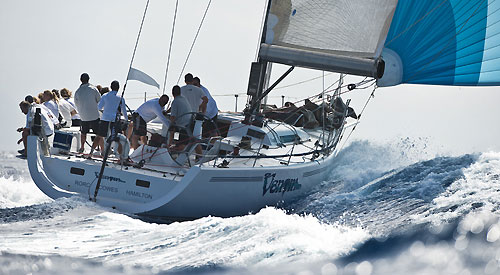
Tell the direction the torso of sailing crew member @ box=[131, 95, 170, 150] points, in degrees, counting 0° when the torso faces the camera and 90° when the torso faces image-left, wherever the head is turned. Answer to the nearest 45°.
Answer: approximately 270°

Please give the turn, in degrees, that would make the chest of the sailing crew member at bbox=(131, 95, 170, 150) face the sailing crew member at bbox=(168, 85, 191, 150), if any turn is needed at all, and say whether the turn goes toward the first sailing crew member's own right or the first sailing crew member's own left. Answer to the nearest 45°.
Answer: approximately 45° to the first sailing crew member's own right

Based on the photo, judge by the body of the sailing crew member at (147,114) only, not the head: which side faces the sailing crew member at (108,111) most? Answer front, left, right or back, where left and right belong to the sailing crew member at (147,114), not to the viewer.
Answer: back

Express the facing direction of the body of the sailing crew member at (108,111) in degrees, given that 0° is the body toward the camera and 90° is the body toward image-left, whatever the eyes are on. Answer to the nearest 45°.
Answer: approximately 225°

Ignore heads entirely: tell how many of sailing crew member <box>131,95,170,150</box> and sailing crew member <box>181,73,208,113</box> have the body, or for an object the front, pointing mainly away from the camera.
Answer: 1
